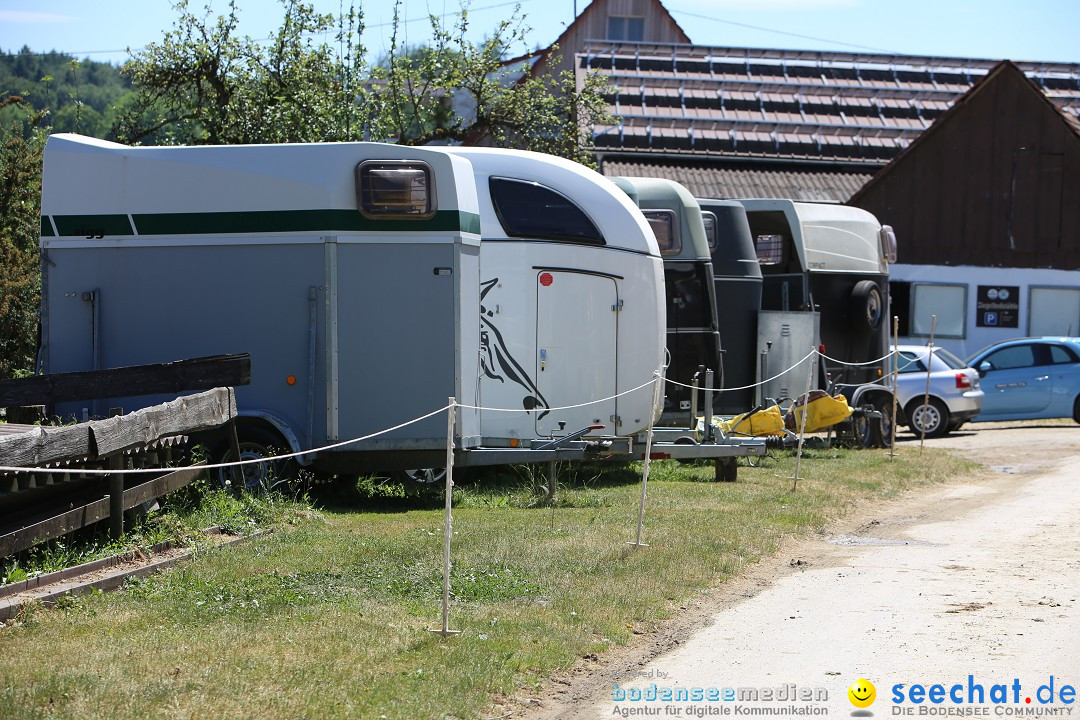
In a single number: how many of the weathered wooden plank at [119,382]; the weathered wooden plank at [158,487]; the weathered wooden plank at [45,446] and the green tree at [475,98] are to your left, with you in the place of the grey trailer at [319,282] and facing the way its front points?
1

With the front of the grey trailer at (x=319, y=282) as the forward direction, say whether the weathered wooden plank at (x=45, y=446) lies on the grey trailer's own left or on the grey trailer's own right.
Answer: on the grey trailer's own right

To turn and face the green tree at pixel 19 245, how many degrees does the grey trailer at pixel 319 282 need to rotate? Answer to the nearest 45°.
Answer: approximately 135° to its left

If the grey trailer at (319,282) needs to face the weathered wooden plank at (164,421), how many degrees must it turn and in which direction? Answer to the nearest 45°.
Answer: approximately 135° to its right

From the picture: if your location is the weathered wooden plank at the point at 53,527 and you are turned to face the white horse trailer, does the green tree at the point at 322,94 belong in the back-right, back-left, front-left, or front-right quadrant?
front-left

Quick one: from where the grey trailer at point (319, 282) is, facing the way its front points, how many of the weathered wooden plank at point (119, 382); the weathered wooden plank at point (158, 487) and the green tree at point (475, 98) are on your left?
1

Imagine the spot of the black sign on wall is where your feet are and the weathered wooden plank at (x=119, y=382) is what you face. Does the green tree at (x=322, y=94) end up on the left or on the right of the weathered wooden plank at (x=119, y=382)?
right

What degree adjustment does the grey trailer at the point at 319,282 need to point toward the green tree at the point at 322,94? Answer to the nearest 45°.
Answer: approximately 90° to its left

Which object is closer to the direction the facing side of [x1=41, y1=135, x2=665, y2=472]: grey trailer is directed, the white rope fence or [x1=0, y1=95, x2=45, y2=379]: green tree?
the white rope fence

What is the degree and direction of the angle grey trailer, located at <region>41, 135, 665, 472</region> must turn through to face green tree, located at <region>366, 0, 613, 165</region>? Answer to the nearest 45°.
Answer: approximately 90° to its left

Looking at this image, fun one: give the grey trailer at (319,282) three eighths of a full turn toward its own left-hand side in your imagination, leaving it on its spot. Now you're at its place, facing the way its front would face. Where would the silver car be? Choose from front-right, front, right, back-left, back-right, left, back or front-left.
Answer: right

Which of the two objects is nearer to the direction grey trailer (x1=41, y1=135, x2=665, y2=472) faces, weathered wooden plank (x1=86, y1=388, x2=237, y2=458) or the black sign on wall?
the black sign on wall

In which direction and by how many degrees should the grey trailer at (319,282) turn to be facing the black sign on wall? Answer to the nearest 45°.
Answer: approximately 45° to its left

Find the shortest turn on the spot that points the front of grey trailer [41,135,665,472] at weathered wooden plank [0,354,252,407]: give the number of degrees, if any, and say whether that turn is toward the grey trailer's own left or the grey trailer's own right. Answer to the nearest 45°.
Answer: approximately 135° to the grey trailer's own right

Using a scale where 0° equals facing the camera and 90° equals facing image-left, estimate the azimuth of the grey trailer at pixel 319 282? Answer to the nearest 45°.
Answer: approximately 270°

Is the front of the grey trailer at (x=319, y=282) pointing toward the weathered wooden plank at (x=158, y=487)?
no

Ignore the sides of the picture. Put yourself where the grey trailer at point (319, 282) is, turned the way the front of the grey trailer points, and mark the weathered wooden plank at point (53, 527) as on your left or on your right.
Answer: on your right
